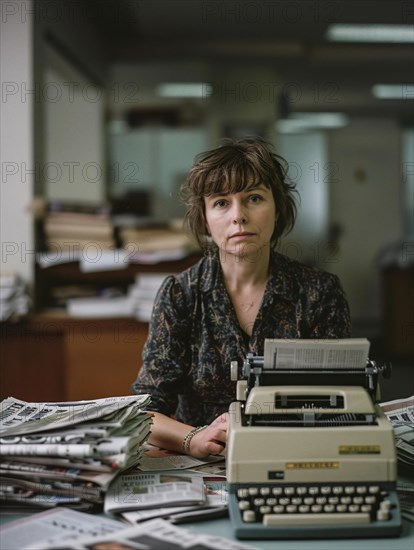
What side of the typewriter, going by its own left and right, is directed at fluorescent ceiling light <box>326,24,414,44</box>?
back

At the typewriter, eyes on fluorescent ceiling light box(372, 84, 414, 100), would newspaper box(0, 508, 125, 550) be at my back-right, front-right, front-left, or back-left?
back-left

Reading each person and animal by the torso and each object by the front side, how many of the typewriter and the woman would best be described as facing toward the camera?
2

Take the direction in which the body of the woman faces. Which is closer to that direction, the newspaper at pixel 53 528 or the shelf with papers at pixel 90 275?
the newspaper

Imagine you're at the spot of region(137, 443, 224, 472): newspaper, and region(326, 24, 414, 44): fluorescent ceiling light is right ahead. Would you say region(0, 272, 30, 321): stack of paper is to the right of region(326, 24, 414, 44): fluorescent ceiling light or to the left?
left

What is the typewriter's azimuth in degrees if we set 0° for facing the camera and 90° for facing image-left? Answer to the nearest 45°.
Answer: approximately 0°

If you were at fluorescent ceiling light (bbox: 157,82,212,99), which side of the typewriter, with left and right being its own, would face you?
back

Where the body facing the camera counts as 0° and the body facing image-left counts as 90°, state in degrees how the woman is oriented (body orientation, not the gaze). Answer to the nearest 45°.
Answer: approximately 0°
